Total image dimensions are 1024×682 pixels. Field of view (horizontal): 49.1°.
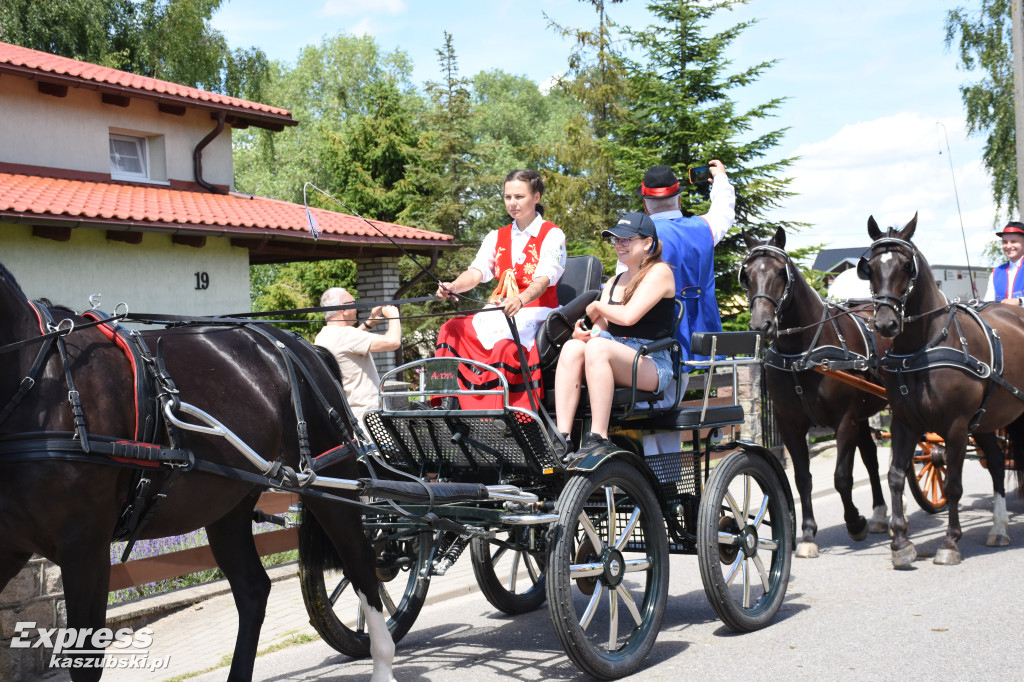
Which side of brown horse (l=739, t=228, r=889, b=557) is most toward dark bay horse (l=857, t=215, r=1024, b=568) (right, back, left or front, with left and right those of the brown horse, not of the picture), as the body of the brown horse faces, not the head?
left

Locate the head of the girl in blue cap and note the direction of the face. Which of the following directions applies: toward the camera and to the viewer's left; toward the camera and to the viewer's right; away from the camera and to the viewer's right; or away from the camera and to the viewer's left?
toward the camera and to the viewer's left

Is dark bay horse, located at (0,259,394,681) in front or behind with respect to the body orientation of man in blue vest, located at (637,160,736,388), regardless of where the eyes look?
behind

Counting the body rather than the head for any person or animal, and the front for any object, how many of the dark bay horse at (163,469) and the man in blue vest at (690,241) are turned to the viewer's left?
1

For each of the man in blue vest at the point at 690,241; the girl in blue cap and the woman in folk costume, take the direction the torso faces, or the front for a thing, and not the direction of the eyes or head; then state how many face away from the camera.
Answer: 1

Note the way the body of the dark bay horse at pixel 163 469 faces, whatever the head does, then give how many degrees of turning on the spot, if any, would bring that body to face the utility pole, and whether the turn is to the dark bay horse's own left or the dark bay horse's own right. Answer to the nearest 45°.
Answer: approximately 135° to the dark bay horse's own right

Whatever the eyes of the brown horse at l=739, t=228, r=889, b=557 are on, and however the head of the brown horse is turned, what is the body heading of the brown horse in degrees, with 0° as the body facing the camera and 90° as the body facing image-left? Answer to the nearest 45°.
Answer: approximately 45°

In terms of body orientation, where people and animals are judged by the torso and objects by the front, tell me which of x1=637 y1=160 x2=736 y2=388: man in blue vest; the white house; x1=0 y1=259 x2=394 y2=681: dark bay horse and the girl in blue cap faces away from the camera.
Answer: the man in blue vest

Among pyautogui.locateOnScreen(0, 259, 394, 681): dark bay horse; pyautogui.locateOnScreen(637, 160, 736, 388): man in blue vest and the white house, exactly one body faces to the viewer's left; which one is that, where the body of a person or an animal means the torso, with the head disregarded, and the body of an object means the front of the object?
the dark bay horse

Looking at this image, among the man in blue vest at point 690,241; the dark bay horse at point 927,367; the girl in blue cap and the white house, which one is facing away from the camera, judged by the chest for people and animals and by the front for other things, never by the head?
the man in blue vest

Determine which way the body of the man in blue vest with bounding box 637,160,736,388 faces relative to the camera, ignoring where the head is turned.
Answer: away from the camera

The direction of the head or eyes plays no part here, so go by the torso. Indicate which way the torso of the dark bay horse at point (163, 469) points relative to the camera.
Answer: to the viewer's left

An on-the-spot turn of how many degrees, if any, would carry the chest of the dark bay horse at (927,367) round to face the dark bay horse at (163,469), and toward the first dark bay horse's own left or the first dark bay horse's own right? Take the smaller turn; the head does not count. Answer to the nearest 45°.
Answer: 0° — it already faces it

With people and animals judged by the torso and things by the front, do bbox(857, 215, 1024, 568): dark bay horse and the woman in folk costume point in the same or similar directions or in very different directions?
same or similar directions

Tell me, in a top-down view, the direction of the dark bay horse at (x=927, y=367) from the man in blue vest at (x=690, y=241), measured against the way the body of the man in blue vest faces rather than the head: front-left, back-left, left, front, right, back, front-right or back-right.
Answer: front-right

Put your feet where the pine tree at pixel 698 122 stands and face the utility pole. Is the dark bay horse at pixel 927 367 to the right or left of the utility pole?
right
